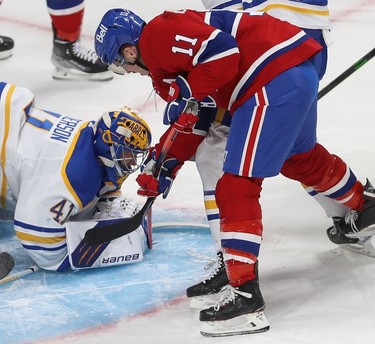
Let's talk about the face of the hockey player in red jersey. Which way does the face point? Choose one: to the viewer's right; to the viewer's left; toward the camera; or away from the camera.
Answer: to the viewer's left

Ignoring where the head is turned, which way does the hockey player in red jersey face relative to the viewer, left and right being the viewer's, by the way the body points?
facing to the left of the viewer
